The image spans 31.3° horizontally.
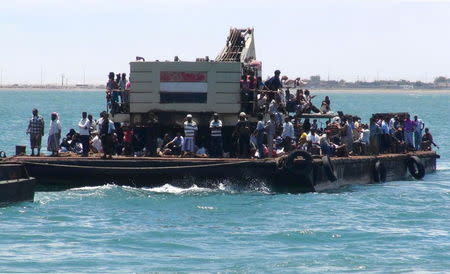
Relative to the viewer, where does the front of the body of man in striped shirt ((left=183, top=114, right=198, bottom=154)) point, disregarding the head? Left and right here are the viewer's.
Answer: facing the viewer

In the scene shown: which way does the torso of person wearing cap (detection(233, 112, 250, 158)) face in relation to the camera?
toward the camera

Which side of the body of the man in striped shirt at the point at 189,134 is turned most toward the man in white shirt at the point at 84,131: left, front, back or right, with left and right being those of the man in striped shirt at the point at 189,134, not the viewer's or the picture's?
right

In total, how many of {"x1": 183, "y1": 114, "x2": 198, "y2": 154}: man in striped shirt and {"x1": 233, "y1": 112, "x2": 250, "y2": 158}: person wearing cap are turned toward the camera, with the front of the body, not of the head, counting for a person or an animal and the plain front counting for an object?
2

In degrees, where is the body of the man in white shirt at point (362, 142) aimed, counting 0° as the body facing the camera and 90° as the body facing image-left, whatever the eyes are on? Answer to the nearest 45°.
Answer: approximately 45°

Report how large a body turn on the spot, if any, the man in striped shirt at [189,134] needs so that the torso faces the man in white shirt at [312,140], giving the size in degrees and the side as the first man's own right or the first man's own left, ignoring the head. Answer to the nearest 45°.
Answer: approximately 90° to the first man's own left

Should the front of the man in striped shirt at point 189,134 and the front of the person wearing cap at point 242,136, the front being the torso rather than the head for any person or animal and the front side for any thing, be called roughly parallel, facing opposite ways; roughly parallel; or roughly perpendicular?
roughly parallel
